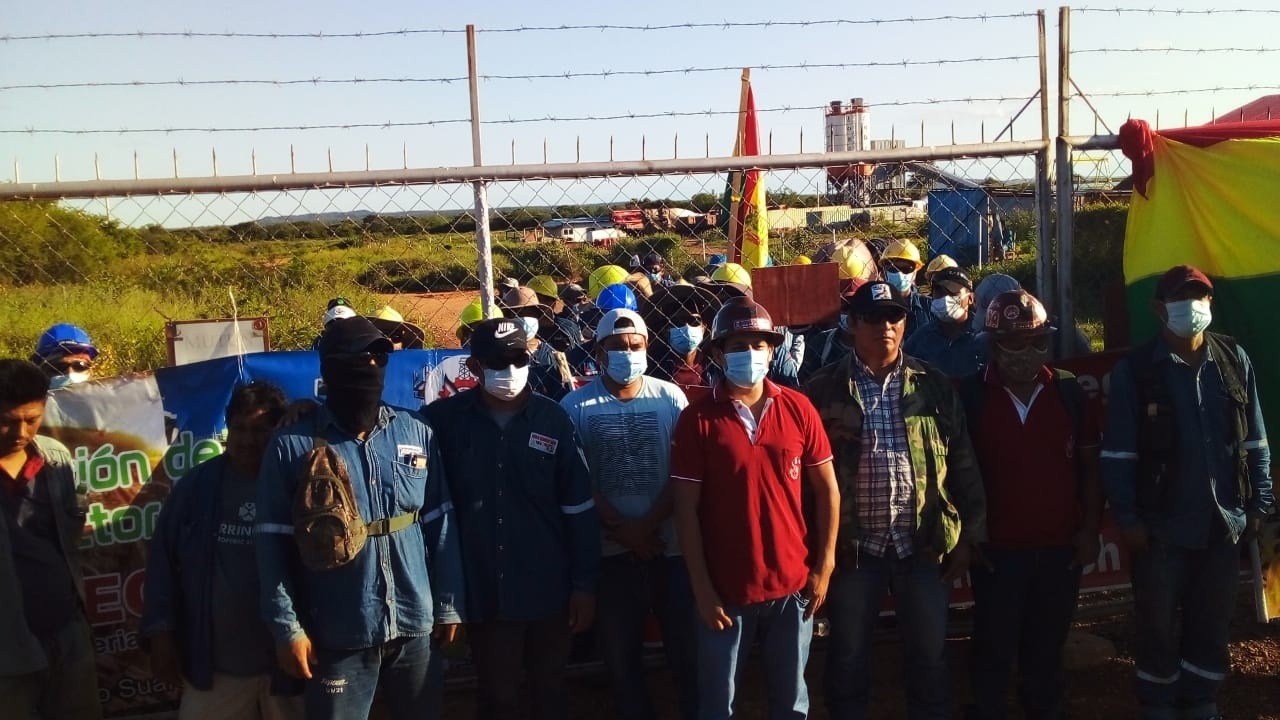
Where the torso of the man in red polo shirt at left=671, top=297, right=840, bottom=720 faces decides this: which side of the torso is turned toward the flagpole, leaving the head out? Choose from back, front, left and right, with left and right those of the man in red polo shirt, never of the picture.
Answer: back

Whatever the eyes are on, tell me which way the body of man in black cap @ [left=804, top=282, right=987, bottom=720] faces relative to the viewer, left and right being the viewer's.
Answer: facing the viewer

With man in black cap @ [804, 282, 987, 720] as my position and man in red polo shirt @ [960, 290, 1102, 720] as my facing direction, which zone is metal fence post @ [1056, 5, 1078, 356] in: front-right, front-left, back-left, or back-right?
front-left

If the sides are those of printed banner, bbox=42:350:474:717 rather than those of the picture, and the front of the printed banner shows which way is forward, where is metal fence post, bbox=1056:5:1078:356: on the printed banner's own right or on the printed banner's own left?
on the printed banner's own left

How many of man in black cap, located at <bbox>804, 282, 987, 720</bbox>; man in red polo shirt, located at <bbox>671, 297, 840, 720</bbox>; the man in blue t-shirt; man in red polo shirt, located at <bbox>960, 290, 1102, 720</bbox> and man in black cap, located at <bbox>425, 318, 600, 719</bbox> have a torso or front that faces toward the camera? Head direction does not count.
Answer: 5

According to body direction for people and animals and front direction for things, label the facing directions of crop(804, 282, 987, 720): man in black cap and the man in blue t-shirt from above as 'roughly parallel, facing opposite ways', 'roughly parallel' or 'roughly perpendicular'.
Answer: roughly parallel

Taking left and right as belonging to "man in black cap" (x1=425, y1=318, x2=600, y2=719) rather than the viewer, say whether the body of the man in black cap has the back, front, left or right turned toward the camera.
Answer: front

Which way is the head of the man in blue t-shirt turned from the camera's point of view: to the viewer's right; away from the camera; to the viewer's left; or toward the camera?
toward the camera

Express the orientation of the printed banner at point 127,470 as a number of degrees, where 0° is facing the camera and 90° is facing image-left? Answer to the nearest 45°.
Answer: approximately 0°

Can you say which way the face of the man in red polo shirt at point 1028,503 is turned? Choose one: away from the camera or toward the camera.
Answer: toward the camera

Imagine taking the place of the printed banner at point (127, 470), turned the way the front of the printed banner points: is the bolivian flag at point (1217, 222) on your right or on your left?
on your left

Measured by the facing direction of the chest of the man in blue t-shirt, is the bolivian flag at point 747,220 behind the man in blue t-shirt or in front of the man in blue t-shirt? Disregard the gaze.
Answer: behind

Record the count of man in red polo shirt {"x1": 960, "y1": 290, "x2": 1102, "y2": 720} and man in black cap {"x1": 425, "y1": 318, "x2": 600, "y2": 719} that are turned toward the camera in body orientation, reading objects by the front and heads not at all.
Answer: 2

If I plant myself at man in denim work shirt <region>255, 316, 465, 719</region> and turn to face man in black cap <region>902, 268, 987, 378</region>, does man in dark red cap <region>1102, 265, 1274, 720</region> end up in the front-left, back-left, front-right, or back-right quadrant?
front-right

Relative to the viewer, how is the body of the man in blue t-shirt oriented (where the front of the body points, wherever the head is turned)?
toward the camera
